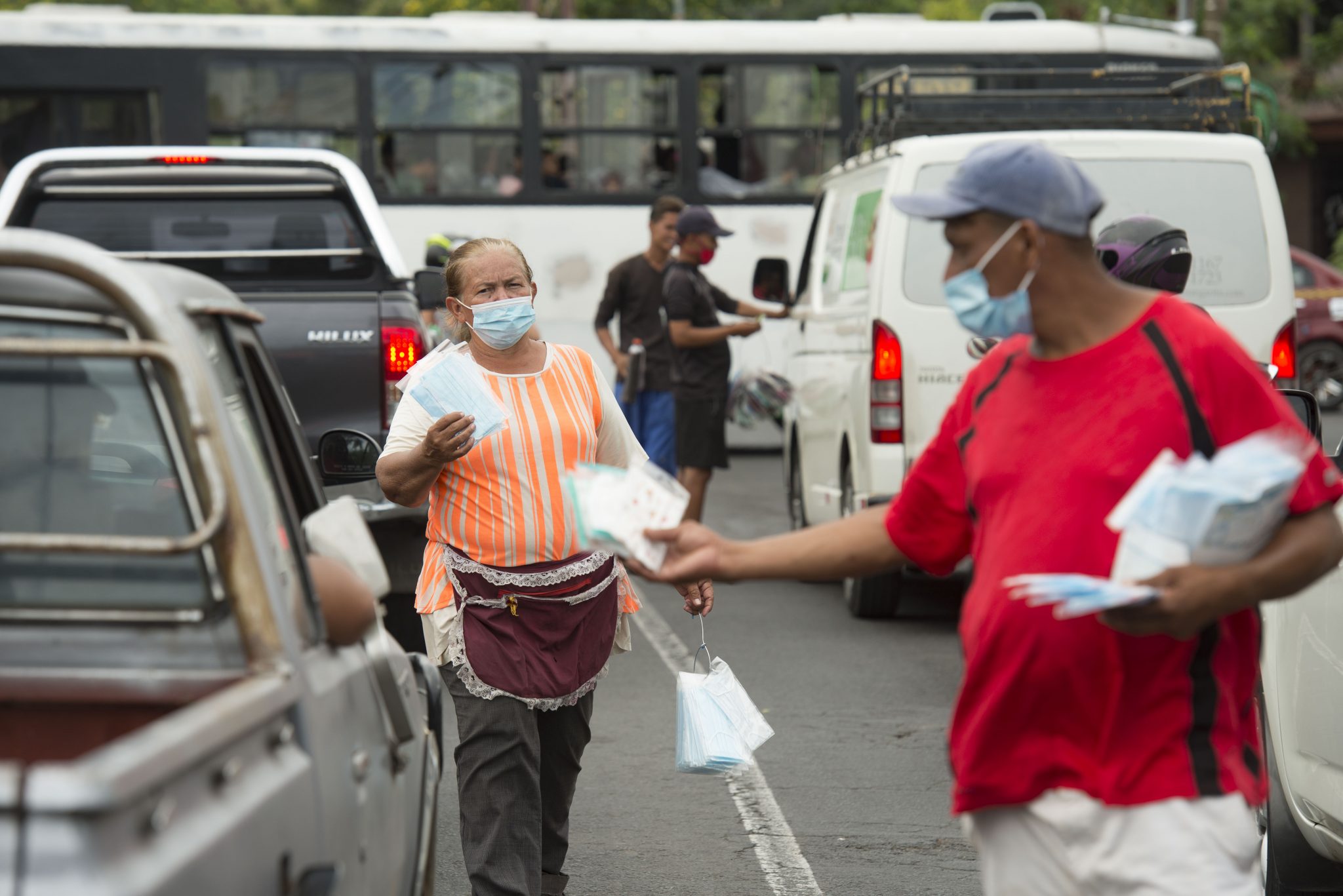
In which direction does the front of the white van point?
away from the camera

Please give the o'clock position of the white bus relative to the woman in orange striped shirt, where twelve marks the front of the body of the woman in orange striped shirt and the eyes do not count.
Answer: The white bus is roughly at 6 o'clock from the woman in orange striped shirt.

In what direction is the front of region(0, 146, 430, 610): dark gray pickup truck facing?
away from the camera

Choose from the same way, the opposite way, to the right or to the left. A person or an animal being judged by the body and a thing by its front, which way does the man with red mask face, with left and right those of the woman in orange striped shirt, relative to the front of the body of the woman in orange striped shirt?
to the left

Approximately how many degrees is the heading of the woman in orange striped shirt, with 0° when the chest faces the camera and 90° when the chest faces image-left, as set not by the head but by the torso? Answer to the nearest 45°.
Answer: approximately 0°

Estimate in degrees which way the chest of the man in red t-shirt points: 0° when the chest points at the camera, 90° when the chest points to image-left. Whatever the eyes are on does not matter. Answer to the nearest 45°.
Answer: approximately 45°

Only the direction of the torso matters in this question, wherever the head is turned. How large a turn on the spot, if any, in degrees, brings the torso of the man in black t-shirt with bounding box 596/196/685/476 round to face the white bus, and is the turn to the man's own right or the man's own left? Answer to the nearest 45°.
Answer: approximately 135° to the man's own left

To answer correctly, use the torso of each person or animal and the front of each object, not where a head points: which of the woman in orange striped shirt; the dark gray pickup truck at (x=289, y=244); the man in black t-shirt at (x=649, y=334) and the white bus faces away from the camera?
the dark gray pickup truck

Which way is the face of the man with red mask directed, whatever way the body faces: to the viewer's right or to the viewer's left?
to the viewer's right

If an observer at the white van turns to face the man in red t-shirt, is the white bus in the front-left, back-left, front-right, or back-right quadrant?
back-right

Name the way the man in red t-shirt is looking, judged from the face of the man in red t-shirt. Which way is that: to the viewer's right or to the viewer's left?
to the viewer's left

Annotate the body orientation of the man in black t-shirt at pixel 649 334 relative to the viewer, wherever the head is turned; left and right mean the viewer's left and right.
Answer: facing the viewer and to the right of the viewer

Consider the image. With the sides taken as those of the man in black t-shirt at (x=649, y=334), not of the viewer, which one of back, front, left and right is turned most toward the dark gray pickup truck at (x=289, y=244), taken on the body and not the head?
right

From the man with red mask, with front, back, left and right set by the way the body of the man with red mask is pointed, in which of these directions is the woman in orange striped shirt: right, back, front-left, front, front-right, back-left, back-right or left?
right

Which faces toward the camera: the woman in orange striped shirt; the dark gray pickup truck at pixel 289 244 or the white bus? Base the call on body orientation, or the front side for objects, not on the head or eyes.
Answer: the woman in orange striped shirt

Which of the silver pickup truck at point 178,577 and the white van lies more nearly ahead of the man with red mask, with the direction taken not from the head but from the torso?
the white van
